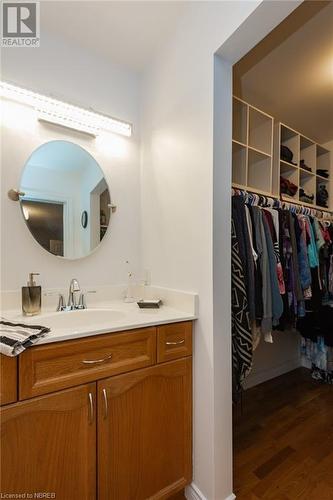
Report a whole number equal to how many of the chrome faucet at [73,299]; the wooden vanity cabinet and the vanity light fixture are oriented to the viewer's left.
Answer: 0

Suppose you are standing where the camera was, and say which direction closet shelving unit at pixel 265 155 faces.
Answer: facing the viewer and to the right of the viewer

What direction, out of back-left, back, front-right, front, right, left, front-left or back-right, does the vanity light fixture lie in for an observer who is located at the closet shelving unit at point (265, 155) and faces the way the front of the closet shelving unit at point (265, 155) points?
right

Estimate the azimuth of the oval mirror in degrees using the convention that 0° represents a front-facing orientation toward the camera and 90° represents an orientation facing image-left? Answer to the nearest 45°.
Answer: approximately 315°

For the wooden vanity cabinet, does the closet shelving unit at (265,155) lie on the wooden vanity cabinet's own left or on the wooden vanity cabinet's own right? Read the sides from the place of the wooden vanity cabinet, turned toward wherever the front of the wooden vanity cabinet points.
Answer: on the wooden vanity cabinet's own left

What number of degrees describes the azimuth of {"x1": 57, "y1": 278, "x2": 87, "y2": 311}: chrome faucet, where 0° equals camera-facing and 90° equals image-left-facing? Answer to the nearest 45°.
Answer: approximately 315°

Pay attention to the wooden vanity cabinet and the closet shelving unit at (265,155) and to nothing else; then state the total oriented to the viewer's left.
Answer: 0
